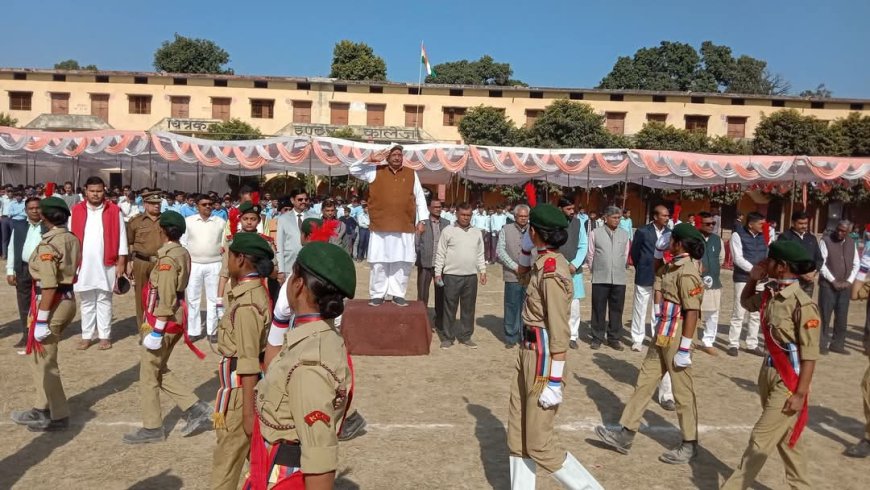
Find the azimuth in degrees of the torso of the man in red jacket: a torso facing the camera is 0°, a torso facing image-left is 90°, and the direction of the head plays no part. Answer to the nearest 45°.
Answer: approximately 0°

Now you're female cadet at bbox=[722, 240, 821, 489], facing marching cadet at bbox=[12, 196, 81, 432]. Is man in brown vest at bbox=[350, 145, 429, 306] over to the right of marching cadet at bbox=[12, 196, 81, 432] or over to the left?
right

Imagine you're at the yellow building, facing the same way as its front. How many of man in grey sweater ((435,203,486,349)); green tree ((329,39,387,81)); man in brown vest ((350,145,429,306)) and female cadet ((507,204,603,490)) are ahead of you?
3

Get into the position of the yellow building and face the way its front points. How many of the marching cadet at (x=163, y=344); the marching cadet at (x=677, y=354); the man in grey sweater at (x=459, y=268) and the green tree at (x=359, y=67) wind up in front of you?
3

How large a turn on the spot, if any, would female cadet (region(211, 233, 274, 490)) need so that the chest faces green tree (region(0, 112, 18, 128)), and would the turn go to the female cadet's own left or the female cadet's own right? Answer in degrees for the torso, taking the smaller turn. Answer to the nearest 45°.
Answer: approximately 90° to the female cadet's own right

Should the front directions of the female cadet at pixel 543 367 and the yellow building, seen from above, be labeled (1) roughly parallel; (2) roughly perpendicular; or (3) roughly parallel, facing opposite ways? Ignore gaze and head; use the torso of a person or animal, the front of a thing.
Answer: roughly perpendicular

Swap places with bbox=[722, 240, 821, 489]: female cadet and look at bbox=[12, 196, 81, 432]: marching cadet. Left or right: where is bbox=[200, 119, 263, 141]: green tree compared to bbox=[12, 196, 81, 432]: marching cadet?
right

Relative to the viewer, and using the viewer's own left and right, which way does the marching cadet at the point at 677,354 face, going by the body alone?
facing to the left of the viewer

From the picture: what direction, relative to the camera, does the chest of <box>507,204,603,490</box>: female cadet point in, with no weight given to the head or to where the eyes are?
to the viewer's left

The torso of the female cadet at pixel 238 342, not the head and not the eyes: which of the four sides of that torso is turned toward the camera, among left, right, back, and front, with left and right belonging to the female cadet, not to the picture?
left
